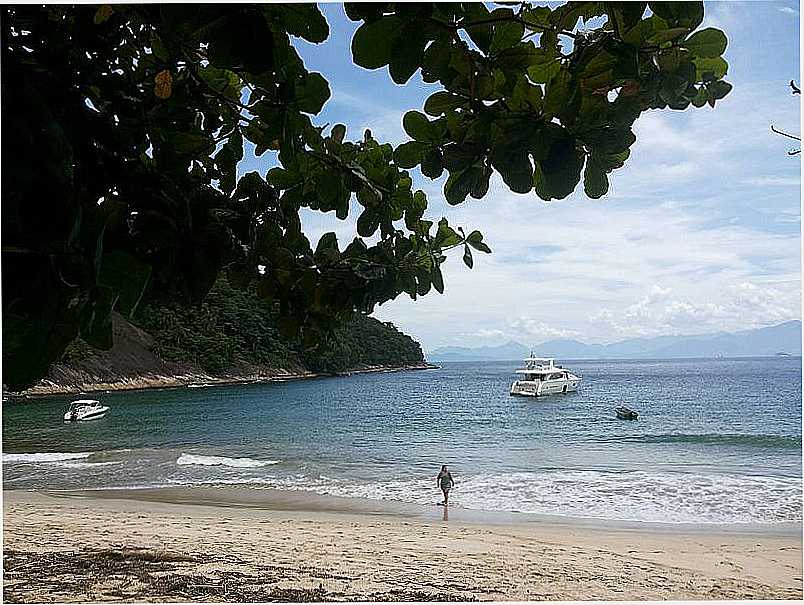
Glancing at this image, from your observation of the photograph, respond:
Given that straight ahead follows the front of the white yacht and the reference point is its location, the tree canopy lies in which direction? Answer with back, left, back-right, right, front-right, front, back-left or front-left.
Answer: back-right

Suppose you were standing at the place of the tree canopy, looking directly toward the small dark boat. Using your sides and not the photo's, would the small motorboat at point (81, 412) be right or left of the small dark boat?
left

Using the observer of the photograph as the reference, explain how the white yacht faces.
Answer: facing away from the viewer and to the right of the viewer

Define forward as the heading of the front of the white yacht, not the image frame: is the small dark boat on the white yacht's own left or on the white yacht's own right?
on the white yacht's own right

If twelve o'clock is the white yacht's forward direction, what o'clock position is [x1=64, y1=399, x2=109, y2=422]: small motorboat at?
The small motorboat is roughly at 6 o'clock from the white yacht.
